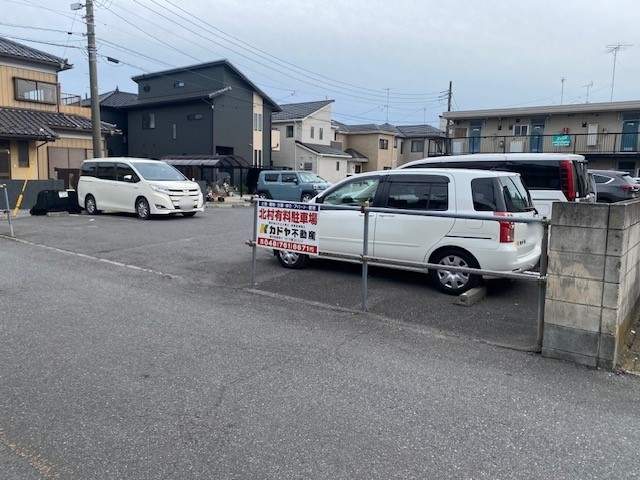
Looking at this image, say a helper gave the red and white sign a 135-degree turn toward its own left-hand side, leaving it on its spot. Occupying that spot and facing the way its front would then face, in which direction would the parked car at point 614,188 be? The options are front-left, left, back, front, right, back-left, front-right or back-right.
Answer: front

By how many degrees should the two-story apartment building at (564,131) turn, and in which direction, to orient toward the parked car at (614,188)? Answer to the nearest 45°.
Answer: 0° — it already faces it

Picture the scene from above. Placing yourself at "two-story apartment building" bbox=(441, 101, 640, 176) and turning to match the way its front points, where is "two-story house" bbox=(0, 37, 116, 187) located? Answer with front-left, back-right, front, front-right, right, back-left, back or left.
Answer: front-right

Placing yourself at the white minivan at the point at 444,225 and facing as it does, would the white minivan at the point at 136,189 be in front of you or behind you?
in front

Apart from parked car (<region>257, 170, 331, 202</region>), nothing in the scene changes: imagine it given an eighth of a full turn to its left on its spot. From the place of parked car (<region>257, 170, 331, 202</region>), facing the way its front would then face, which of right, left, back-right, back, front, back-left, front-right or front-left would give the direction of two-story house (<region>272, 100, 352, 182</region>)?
left

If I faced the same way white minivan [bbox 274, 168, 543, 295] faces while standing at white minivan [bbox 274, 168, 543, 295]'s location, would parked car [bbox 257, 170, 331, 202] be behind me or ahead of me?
ahead

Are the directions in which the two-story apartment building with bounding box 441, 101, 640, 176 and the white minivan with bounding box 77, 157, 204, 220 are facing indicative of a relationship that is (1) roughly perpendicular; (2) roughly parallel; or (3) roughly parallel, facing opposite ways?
roughly perpendicular

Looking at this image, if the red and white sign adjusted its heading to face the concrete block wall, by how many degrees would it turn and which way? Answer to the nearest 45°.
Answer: approximately 45° to its left

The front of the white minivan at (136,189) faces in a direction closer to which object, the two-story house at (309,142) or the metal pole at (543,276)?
the metal pole

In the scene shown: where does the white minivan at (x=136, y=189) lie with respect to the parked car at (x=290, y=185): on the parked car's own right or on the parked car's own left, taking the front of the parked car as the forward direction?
on the parked car's own right

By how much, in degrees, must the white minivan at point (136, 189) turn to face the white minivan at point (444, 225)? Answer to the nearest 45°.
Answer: approximately 45° to its right

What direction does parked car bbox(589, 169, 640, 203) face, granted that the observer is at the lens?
facing away from the viewer and to the left of the viewer

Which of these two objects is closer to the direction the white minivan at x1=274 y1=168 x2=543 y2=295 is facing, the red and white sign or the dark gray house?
the dark gray house

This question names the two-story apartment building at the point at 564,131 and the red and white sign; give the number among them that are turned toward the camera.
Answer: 2

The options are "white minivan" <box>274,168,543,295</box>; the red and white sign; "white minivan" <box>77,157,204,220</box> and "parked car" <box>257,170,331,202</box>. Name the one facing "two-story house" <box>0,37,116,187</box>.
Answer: "white minivan" <box>274,168,543,295</box>

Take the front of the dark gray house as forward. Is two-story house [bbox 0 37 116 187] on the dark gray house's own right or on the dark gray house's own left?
on the dark gray house's own right

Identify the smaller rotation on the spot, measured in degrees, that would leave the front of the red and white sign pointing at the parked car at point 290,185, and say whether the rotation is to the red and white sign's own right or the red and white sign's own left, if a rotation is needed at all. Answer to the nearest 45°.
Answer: approximately 180°
